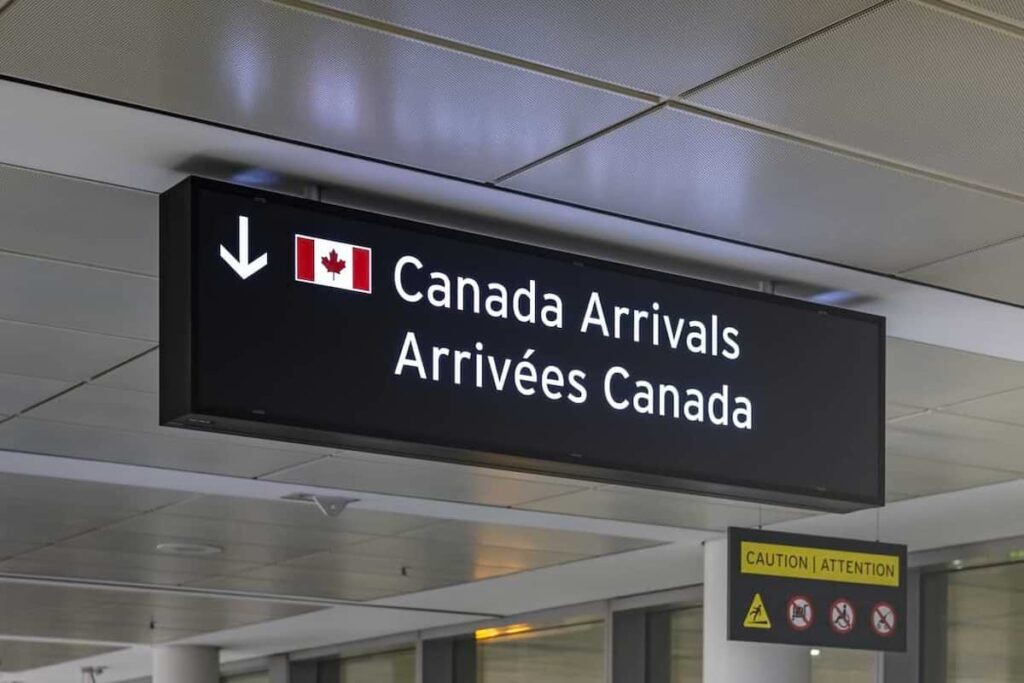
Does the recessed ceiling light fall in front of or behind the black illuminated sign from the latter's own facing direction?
behind

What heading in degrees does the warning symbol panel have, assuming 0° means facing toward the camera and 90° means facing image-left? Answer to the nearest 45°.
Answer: approximately 315°

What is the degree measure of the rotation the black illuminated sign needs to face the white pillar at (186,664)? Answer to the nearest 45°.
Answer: approximately 135° to its left

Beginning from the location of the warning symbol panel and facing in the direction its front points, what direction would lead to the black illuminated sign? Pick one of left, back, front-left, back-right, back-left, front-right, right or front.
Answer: front-right

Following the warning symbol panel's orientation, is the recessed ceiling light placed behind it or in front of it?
behind

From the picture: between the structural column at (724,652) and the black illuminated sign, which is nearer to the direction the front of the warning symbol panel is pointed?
the black illuminated sign

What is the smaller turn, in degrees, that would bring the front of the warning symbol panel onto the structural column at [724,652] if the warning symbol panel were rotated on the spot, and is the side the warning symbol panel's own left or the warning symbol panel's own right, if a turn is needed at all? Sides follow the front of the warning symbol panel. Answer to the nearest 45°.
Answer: approximately 135° to the warning symbol panel's own left

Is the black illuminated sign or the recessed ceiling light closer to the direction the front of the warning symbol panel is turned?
the black illuminated sign

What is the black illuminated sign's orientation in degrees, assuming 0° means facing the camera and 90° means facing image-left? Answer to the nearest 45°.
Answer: approximately 315°

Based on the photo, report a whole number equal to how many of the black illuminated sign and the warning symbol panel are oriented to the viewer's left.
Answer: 0

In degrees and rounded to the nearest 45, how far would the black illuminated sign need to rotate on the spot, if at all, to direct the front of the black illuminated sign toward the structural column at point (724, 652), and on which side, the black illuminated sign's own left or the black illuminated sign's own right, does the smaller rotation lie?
approximately 135° to the black illuminated sign's own left
